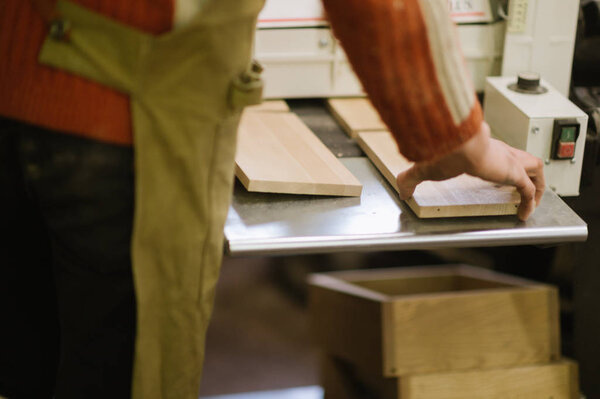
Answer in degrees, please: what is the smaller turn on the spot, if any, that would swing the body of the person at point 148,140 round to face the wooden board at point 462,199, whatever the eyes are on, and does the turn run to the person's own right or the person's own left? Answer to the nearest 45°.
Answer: approximately 45° to the person's own left

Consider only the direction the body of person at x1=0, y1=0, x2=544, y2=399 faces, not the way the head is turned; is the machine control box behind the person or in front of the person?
in front

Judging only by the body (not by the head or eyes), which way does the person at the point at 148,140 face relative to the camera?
to the viewer's right
